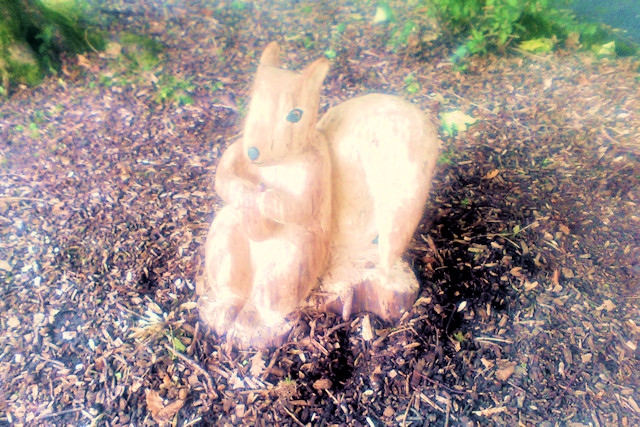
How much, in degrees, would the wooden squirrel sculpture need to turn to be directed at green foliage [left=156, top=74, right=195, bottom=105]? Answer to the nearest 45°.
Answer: approximately 90° to its right

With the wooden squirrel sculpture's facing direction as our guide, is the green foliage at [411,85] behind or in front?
behind

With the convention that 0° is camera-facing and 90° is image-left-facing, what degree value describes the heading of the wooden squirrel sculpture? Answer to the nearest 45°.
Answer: approximately 45°
